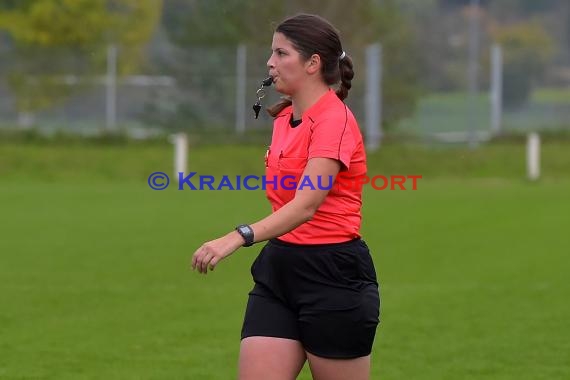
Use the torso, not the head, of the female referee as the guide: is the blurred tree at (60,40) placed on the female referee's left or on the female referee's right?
on the female referee's right

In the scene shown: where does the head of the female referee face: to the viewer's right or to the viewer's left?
to the viewer's left

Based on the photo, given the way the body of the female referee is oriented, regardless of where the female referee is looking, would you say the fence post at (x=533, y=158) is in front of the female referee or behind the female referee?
behind

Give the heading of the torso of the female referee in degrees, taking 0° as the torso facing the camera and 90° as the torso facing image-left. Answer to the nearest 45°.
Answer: approximately 45°

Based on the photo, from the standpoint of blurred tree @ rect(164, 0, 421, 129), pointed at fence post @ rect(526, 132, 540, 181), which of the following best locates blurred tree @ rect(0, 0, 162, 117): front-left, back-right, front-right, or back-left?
back-right

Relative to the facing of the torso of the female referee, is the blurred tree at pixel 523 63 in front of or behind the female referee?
behind

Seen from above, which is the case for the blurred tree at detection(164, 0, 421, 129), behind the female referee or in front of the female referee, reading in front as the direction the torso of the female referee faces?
behind
